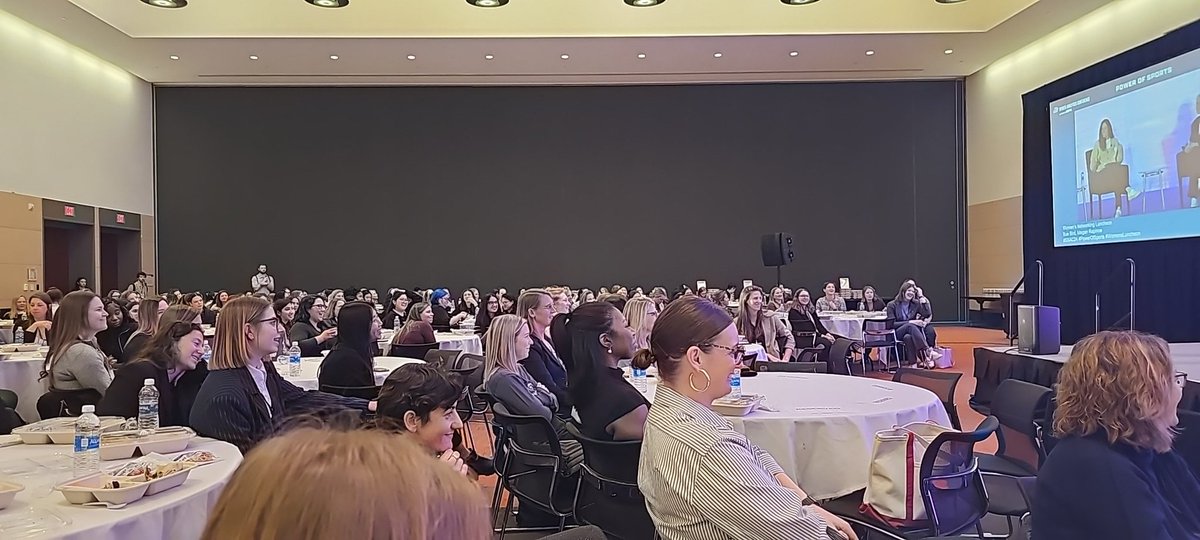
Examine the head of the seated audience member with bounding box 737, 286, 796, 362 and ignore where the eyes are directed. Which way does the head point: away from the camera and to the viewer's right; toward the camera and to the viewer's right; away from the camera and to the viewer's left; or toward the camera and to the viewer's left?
toward the camera and to the viewer's right

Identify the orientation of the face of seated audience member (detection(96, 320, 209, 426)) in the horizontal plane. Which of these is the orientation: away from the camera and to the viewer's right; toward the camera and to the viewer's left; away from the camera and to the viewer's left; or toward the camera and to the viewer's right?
toward the camera and to the viewer's right

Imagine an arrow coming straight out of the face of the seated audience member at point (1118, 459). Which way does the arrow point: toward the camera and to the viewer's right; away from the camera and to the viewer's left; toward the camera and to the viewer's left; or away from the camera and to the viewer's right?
away from the camera and to the viewer's right

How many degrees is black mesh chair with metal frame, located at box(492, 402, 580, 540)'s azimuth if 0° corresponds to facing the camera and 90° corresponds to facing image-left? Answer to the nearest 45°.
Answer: approximately 225°

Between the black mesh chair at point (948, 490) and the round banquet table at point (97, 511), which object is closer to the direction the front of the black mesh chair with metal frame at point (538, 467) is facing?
the black mesh chair

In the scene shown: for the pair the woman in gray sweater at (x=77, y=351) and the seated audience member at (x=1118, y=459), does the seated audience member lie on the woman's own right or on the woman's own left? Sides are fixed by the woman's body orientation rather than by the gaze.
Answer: on the woman's own right

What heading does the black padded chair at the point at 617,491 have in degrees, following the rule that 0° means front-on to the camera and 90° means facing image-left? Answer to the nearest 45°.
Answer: approximately 225°

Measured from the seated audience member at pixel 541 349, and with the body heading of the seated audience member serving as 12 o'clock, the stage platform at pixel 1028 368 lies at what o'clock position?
The stage platform is roughly at 12 o'clock from the seated audience member.

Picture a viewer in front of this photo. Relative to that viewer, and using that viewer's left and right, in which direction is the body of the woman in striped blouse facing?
facing to the right of the viewer

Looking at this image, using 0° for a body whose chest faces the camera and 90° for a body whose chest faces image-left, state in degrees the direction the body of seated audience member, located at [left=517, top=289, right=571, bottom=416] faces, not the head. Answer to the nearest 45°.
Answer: approximately 270°

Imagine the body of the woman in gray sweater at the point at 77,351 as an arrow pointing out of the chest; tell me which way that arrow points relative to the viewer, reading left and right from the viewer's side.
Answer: facing to the right of the viewer

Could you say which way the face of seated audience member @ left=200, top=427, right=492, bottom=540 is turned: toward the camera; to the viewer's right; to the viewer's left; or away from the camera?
away from the camera

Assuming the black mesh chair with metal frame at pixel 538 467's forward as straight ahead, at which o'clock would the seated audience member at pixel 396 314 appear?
The seated audience member is roughly at 10 o'clock from the black mesh chair with metal frame.
